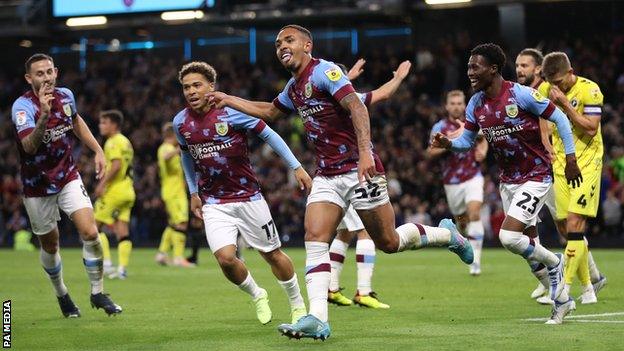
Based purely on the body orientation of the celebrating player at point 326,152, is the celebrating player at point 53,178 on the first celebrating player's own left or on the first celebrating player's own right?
on the first celebrating player's own right

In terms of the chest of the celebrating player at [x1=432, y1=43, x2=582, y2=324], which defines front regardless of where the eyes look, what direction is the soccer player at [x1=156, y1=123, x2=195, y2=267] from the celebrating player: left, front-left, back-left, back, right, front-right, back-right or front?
right

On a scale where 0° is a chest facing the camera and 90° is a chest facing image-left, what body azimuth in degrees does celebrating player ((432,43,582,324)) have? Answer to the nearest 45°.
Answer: approximately 45°

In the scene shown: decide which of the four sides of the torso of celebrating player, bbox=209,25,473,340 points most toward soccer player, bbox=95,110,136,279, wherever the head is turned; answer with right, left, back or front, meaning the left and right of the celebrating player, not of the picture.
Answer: right

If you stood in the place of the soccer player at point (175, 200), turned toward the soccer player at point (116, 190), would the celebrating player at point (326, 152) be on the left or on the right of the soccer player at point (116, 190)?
left

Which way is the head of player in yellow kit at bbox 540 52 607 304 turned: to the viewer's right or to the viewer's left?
to the viewer's left

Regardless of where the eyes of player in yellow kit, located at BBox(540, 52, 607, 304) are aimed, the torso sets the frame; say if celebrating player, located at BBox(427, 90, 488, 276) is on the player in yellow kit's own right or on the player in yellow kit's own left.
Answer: on the player in yellow kit's own right

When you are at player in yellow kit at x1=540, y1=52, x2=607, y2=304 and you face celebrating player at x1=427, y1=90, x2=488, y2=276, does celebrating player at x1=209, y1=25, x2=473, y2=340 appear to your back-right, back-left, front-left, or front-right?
back-left

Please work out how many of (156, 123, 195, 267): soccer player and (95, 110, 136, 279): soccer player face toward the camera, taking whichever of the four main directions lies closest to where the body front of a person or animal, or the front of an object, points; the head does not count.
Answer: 0

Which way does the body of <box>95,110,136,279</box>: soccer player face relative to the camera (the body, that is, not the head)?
to the viewer's left

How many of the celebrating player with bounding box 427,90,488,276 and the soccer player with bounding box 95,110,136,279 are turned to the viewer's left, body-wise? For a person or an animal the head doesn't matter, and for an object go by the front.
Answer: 1

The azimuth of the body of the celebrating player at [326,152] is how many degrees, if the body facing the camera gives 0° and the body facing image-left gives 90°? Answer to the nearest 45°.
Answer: approximately 45°
